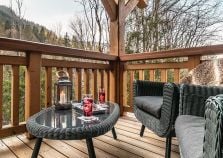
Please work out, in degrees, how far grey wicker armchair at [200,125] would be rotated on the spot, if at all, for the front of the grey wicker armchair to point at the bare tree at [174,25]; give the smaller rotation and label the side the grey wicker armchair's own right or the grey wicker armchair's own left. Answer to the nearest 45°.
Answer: approximately 135° to the grey wicker armchair's own right

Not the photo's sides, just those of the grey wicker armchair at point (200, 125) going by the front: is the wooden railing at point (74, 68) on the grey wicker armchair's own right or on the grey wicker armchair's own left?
on the grey wicker armchair's own right

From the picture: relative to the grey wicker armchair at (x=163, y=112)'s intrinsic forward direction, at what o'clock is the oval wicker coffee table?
The oval wicker coffee table is roughly at 12 o'clock from the grey wicker armchair.

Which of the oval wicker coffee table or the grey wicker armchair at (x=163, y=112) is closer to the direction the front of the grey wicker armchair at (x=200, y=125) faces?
the oval wicker coffee table

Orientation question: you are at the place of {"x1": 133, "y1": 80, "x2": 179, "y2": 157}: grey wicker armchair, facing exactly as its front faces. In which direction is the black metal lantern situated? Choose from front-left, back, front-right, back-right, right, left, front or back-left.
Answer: front-right

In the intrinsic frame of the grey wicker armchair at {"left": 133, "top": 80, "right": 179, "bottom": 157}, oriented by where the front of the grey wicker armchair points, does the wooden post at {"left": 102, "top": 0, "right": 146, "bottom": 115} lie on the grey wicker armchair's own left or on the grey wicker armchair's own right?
on the grey wicker armchair's own right

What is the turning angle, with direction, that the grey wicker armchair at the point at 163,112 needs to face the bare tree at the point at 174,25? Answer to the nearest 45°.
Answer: approximately 135° to its right

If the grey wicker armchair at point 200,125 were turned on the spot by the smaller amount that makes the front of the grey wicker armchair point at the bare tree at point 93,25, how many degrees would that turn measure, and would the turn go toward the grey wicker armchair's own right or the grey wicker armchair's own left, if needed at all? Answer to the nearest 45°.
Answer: approximately 90° to the grey wicker armchair's own right

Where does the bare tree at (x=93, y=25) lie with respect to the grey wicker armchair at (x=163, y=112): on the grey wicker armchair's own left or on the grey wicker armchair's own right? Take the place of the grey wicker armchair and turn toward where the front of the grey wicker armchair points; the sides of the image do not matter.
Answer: on the grey wicker armchair's own right
